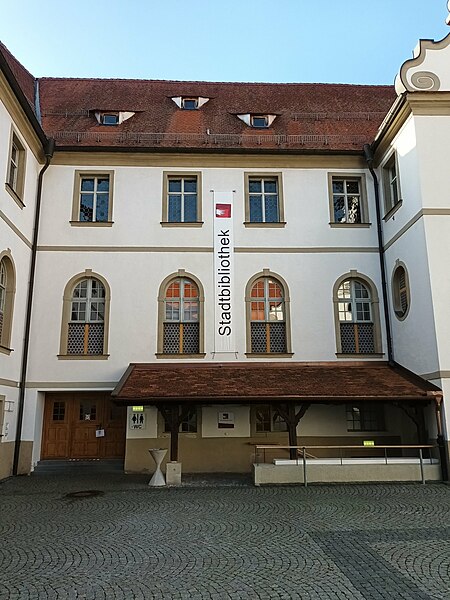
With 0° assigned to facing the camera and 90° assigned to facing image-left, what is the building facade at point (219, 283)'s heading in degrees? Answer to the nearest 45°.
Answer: approximately 0°

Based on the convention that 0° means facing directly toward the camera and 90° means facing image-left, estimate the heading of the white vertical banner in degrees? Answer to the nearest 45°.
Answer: approximately 0°
